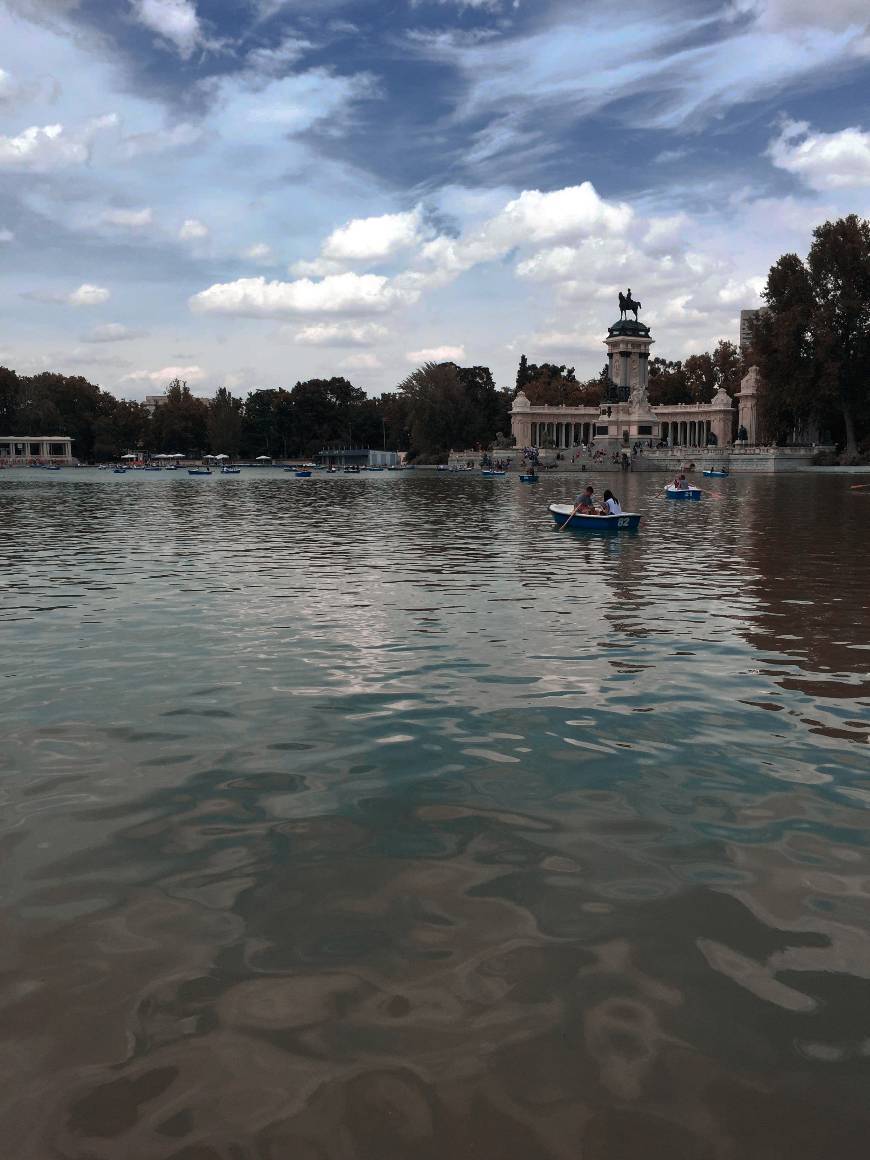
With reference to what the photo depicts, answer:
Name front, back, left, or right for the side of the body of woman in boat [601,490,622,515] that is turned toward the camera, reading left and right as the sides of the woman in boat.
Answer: left

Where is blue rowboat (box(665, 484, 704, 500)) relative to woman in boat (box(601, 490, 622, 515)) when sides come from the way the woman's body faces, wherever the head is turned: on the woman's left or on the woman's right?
on the woman's right
